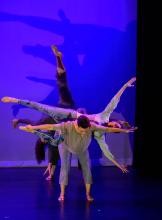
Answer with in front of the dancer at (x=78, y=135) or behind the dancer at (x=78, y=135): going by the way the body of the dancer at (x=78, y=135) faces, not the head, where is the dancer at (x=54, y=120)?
behind

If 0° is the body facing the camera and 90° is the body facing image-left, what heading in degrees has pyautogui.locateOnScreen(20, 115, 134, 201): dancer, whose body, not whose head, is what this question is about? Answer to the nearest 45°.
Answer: approximately 0°
